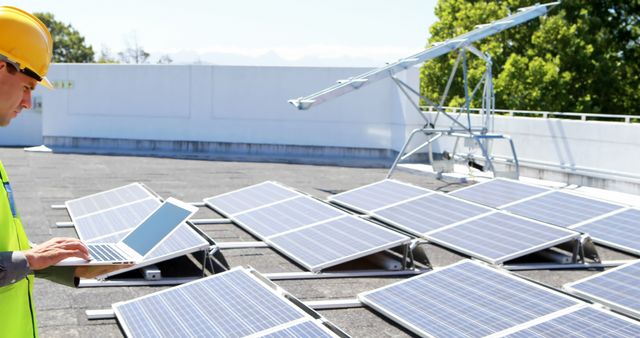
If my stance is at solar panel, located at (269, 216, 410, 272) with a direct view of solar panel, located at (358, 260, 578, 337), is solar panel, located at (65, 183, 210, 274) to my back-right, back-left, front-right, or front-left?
back-right

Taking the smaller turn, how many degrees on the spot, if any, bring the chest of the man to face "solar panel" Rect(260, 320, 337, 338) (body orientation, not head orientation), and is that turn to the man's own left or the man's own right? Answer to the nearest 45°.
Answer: approximately 45° to the man's own left

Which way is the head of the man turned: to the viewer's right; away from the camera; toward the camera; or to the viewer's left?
to the viewer's right

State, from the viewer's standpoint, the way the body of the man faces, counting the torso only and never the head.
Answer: to the viewer's right

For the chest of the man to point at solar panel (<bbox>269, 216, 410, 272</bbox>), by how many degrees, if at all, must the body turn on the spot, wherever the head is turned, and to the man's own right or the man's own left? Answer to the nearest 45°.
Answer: approximately 45° to the man's own left
